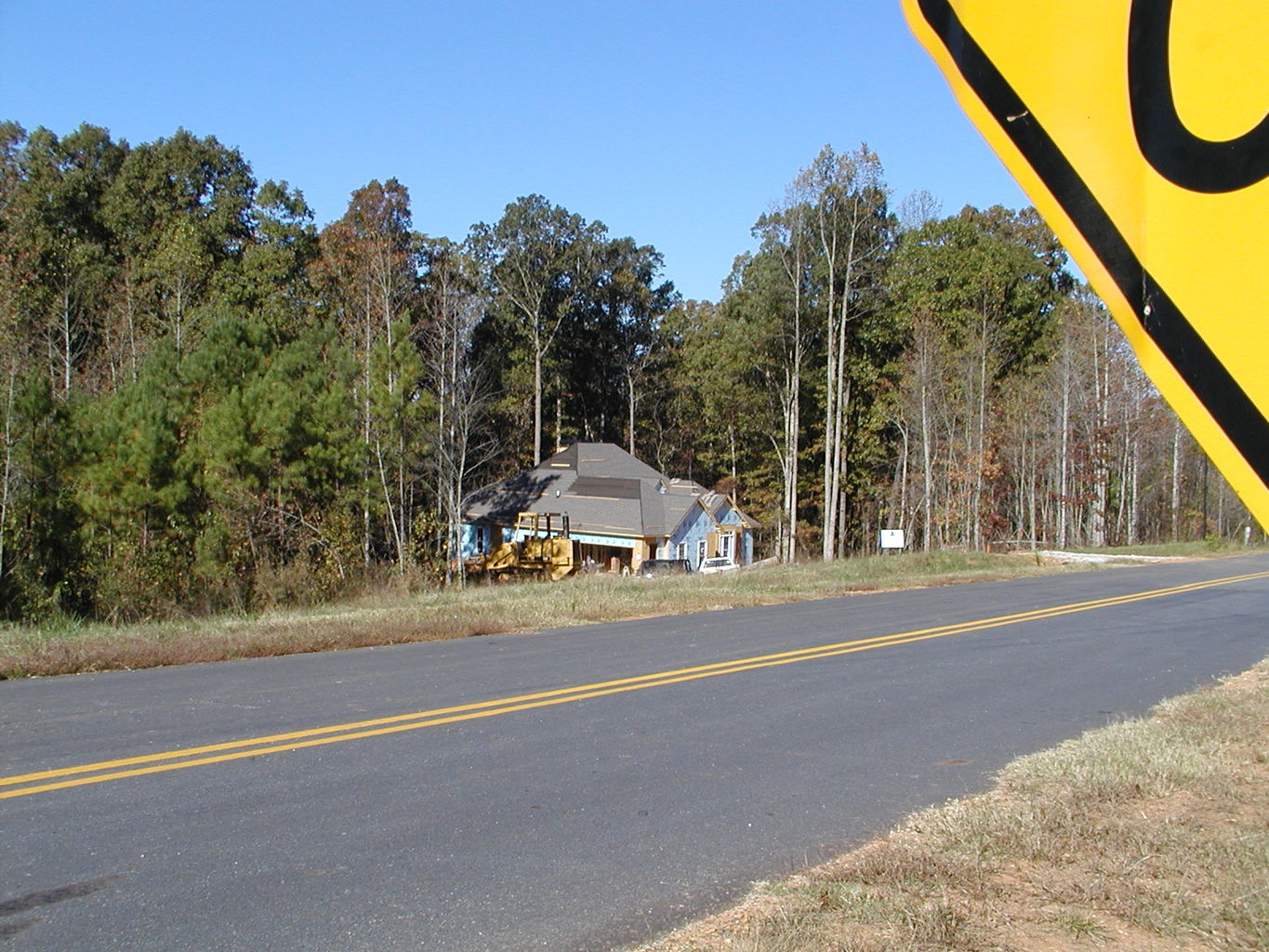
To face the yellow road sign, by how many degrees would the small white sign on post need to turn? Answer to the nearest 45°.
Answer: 0° — it already faces it

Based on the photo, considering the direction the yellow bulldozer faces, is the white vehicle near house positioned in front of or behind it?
behind

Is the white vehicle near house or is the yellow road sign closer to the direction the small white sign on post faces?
the yellow road sign

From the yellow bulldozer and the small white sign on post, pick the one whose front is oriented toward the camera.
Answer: the small white sign on post

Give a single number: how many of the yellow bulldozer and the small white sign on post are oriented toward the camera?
1

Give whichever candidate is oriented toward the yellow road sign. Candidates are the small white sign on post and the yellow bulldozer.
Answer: the small white sign on post

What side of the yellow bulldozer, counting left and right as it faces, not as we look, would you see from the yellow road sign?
left

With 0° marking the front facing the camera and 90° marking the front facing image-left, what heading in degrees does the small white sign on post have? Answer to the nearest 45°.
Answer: approximately 0°

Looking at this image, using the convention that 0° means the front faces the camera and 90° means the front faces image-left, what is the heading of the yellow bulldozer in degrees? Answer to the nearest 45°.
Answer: approximately 90°

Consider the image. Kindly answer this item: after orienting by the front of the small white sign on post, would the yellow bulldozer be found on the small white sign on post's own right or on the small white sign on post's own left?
on the small white sign on post's own right

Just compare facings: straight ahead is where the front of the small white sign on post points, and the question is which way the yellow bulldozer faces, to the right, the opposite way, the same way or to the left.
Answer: to the right

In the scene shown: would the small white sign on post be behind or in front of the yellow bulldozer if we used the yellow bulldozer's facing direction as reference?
behind
